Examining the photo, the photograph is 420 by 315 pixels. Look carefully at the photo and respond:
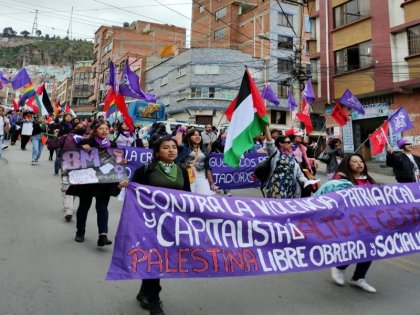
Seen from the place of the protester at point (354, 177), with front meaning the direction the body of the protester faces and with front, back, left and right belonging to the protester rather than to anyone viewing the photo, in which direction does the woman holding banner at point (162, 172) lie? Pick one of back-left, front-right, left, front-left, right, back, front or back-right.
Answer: right

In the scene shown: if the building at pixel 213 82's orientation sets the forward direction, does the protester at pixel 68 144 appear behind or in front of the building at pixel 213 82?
in front

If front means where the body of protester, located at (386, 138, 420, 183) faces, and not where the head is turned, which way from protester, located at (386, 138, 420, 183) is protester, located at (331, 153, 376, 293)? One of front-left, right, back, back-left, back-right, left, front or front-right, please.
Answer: front-right

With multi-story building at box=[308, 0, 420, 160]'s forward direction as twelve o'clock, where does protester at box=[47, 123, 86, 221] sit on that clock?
The protester is roughly at 11 o'clock from the multi-story building.

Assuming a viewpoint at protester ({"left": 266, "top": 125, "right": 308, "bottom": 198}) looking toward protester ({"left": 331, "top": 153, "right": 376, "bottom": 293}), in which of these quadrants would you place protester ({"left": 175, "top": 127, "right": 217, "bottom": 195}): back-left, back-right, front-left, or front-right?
back-right

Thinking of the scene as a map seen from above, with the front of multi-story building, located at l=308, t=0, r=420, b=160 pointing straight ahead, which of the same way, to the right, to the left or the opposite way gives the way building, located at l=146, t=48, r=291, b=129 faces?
to the left

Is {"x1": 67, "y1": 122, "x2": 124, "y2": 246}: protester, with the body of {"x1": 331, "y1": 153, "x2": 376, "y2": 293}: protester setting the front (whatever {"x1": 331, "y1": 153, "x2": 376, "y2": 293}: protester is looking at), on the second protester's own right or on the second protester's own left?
on the second protester's own right

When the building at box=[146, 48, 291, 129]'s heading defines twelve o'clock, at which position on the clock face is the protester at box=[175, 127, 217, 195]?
The protester is roughly at 12 o'clock from the building.

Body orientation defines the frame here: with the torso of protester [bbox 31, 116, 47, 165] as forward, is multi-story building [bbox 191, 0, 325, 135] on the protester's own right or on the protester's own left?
on the protester's own left
